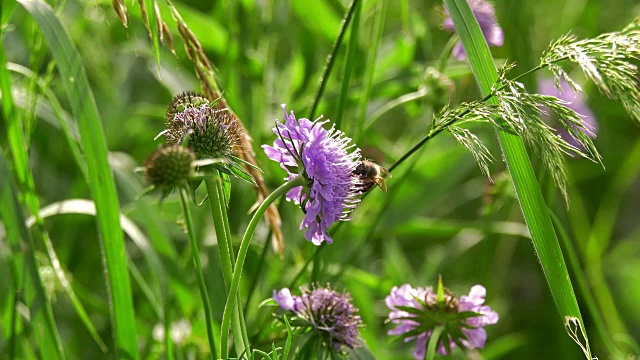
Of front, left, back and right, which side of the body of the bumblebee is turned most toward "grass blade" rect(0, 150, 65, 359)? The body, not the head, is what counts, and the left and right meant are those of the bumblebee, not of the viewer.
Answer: front

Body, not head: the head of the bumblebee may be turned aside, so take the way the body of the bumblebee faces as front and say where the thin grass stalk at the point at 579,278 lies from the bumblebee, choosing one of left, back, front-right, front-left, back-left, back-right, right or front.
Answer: back-right

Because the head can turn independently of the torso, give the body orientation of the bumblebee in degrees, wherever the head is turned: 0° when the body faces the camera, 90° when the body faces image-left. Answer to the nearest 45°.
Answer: approximately 90°
